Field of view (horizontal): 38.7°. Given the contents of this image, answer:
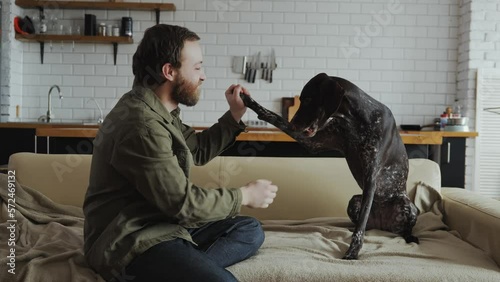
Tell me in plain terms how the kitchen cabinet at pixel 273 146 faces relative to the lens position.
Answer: facing the viewer

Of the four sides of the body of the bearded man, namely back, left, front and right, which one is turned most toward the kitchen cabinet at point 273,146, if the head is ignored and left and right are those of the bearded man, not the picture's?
left

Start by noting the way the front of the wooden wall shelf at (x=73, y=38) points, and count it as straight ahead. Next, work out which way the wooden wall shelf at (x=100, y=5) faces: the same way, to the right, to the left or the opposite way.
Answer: the same way

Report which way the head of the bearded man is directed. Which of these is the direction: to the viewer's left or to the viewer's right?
to the viewer's right

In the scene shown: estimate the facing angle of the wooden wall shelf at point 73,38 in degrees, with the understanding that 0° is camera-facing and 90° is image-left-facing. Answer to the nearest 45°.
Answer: approximately 0°

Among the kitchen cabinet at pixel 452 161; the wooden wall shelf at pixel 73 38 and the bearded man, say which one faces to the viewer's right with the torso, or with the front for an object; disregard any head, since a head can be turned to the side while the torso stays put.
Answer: the bearded man

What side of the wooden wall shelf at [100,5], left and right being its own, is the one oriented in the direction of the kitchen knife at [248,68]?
left

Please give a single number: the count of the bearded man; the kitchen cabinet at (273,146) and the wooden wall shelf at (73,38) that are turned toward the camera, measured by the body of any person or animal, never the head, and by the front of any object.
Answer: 2

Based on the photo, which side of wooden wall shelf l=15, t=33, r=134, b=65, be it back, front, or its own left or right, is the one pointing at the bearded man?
front

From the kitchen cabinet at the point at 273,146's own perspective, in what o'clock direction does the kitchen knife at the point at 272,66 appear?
The kitchen knife is roughly at 6 o'clock from the kitchen cabinet.

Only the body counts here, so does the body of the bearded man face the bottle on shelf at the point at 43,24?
no

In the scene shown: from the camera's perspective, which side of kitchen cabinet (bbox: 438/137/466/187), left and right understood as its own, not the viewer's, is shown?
front

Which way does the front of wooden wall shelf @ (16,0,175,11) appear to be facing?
toward the camera

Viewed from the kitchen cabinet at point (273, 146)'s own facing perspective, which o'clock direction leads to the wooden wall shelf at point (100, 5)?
The wooden wall shelf is roughly at 3 o'clock from the kitchen cabinet.

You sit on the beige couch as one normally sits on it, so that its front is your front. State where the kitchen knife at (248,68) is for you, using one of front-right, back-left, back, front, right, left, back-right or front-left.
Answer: back

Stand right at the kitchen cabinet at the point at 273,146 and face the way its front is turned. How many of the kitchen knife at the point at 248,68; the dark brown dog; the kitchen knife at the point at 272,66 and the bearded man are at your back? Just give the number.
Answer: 2

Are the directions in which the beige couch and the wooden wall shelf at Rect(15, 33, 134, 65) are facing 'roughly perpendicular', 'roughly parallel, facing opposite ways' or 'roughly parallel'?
roughly parallel
